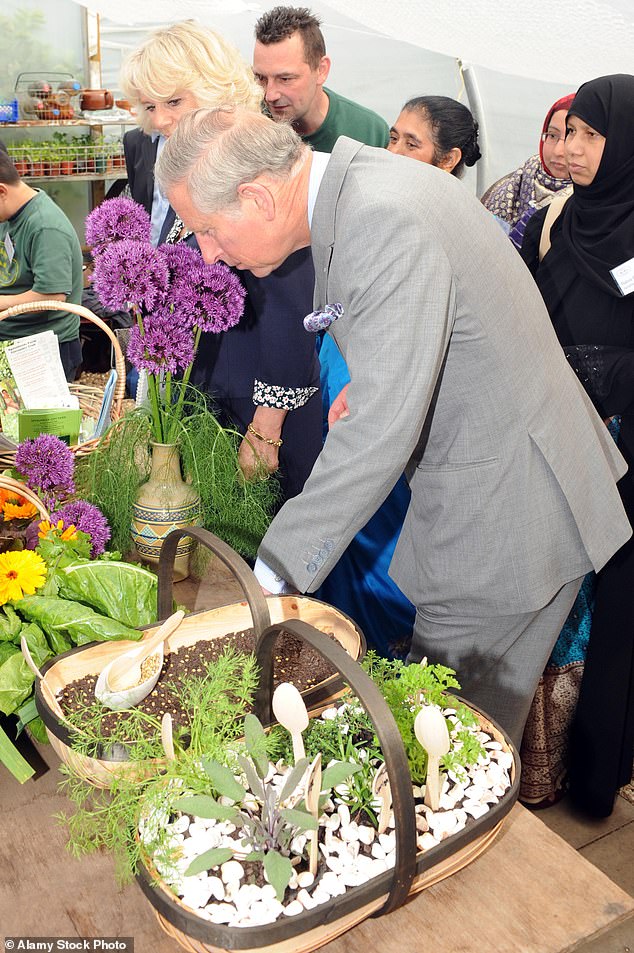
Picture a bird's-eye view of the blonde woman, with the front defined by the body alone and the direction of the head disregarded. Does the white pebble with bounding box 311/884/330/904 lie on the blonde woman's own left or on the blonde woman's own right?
on the blonde woman's own left

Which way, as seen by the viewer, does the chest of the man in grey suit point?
to the viewer's left

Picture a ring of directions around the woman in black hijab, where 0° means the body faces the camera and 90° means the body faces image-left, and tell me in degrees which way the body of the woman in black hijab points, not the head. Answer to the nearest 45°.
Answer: approximately 45°

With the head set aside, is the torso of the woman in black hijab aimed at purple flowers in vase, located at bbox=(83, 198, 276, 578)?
yes

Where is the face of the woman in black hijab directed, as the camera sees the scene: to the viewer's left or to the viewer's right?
to the viewer's left

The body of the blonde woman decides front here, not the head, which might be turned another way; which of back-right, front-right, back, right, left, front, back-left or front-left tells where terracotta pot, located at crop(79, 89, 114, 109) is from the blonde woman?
back-right

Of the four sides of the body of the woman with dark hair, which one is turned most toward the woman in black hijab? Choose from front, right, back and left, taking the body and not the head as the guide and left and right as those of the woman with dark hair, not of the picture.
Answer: left
